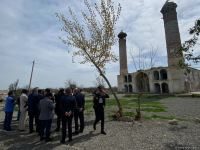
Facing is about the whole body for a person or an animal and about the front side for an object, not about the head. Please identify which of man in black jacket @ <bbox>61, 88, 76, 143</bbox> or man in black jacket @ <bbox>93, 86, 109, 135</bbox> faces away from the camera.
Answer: man in black jacket @ <bbox>61, 88, 76, 143</bbox>

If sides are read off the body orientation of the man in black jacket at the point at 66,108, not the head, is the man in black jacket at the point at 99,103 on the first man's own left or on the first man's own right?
on the first man's own right

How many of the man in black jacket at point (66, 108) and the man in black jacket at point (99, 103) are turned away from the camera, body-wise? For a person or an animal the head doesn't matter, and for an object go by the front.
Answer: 1

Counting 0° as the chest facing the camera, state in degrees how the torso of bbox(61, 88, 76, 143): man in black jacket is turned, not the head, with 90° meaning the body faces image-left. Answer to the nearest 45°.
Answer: approximately 180°

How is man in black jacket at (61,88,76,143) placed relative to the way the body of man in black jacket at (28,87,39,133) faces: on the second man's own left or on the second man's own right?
on the second man's own right

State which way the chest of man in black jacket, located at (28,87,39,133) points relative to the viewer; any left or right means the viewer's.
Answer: facing away from the viewer and to the right of the viewer
